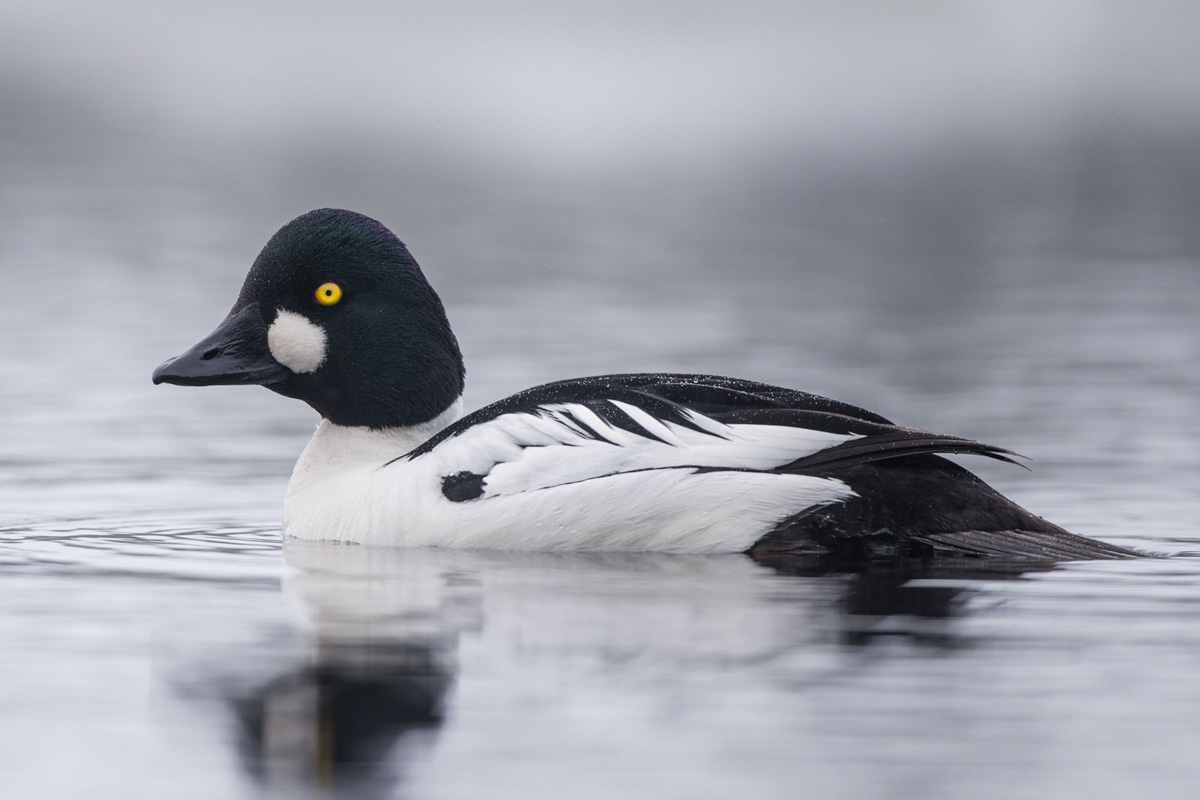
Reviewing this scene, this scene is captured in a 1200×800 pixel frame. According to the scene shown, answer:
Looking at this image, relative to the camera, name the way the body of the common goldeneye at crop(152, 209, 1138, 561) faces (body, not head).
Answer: to the viewer's left
